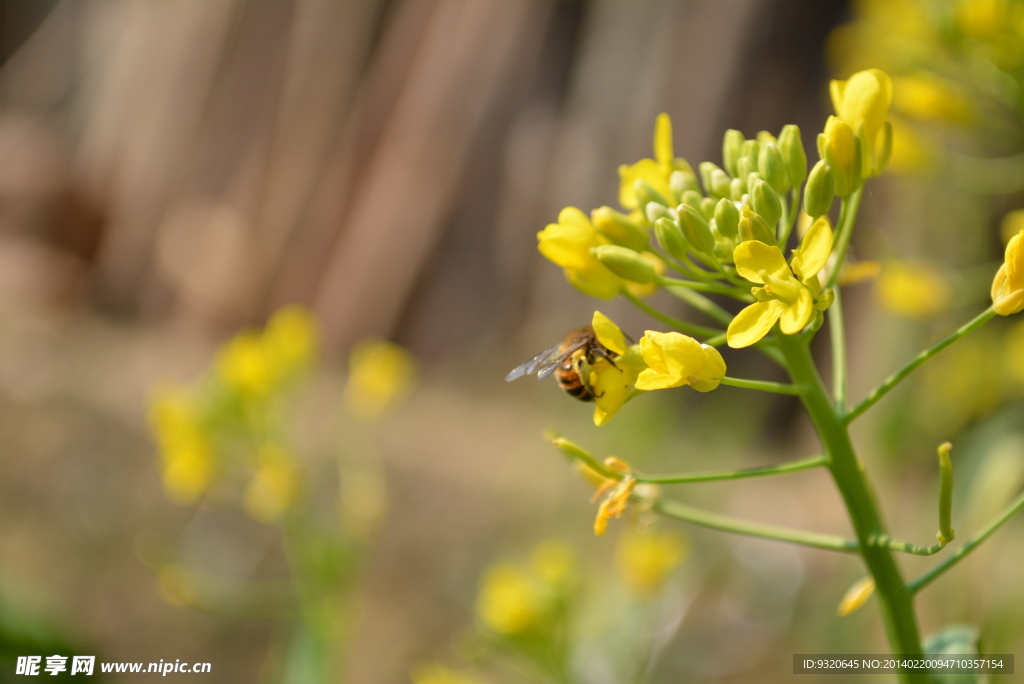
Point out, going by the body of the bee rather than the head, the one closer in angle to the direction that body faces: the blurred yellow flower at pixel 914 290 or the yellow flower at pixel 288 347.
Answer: the blurred yellow flower

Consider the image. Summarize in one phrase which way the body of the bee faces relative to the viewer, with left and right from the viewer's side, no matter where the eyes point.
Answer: facing to the right of the viewer

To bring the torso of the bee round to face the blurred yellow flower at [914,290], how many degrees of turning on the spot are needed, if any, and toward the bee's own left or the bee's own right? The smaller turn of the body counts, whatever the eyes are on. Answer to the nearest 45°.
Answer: approximately 45° to the bee's own left
